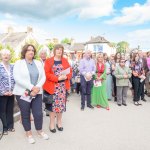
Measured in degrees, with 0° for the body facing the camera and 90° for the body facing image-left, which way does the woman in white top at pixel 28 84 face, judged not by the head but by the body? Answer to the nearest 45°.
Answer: approximately 315°

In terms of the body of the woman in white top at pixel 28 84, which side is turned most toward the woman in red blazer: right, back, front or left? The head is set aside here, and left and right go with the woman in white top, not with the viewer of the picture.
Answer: left

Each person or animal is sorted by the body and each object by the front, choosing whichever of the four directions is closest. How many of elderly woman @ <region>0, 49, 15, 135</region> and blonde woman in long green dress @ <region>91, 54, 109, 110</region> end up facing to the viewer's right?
0

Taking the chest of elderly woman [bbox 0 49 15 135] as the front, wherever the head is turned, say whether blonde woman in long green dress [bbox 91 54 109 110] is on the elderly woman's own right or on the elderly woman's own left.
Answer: on the elderly woman's own left

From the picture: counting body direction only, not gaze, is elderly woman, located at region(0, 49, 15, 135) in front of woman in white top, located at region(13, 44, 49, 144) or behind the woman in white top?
behind
